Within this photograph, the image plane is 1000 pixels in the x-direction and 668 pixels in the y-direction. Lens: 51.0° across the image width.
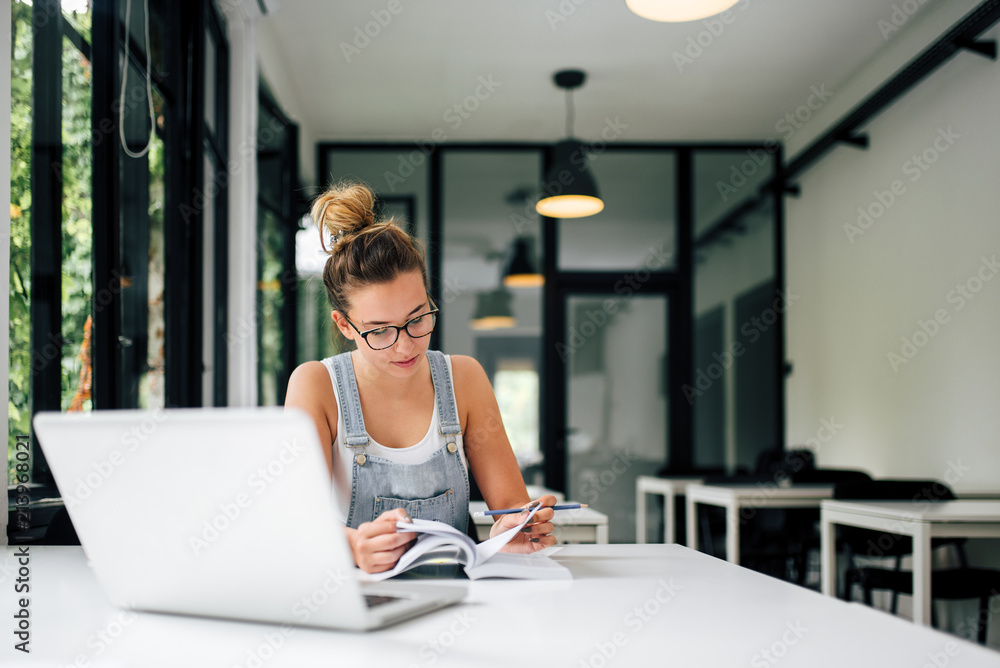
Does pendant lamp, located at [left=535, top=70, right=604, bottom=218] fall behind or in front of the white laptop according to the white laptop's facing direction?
in front

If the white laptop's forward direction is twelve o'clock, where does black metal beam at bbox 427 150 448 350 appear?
The black metal beam is roughly at 11 o'clock from the white laptop.

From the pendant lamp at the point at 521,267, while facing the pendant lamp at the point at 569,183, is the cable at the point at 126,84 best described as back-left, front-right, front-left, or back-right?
front-right

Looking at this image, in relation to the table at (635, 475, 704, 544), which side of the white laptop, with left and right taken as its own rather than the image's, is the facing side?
front

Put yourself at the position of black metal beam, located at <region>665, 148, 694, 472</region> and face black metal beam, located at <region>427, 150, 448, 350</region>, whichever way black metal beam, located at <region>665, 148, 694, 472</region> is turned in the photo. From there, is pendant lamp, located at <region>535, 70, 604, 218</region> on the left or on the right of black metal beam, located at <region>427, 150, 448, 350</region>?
left

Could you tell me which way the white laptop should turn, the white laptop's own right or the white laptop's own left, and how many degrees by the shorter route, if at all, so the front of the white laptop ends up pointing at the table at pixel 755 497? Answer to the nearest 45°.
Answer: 0° — it already faces it

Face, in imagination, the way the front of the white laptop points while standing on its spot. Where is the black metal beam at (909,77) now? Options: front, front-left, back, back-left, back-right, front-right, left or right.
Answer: front

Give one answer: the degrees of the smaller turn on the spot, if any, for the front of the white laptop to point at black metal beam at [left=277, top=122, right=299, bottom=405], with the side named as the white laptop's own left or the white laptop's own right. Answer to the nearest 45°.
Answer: approximately 45° to the white laptop's own left

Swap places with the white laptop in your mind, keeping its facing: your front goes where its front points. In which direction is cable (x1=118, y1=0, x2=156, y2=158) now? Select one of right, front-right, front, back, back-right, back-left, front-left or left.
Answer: front-left

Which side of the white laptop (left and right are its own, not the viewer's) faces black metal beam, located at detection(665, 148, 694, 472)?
front

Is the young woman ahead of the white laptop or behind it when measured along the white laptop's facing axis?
ahead

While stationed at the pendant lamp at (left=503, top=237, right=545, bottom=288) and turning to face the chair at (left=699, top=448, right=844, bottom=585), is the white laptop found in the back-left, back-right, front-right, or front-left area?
front-right

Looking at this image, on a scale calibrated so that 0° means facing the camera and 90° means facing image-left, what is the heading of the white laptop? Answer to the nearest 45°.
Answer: approximately 225°

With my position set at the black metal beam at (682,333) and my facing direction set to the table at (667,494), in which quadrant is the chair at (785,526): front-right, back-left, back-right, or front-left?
front-left
